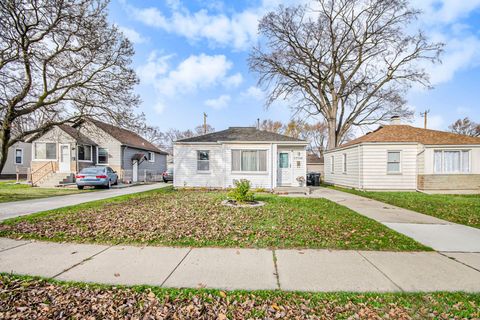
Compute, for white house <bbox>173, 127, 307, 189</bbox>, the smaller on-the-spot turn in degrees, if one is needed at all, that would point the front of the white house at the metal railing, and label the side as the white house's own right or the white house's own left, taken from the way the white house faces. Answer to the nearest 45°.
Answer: approximately 90° to the white house's own right

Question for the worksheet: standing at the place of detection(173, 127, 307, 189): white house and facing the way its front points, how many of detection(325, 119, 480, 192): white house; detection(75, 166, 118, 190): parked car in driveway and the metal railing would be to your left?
1

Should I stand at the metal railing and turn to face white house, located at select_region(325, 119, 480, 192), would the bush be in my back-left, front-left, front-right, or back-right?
front-right

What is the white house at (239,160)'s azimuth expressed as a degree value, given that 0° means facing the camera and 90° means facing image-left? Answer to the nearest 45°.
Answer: approximately 0°

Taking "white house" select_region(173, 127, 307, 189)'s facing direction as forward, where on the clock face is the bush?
The bush is roughly at 12 o'clock from the white house.

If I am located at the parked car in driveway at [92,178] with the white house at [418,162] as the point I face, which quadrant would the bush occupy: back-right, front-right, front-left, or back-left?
front-right

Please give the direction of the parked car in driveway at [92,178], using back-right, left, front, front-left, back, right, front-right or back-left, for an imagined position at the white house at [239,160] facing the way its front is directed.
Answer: right

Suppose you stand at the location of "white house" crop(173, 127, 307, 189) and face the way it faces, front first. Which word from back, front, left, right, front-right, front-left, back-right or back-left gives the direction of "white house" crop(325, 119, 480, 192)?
left
